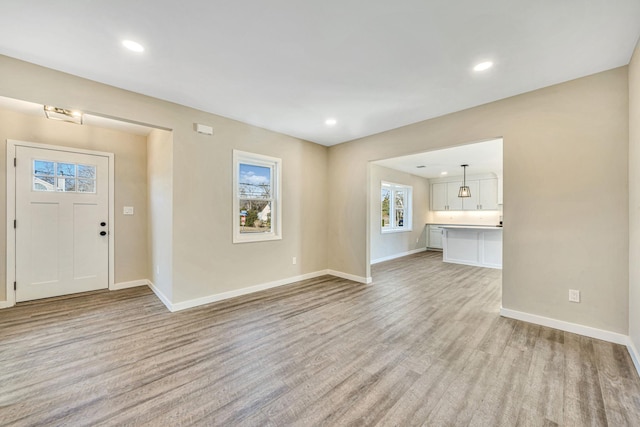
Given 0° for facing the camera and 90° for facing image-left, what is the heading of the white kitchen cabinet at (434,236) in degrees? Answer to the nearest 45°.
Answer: approximately 0°

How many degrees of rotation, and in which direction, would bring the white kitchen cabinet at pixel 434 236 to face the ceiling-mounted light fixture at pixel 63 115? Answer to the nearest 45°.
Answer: approximately 45° to its right

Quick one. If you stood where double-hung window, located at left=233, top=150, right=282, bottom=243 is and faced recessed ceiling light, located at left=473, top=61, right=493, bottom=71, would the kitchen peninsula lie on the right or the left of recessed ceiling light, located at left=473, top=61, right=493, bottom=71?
left

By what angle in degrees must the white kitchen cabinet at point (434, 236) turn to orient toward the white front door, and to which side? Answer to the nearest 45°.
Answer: approximately 45° to its right

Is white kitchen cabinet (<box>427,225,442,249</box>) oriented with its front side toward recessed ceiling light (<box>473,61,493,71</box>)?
yes

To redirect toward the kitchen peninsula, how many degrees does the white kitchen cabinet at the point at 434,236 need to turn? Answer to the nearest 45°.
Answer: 0° — it already faces it

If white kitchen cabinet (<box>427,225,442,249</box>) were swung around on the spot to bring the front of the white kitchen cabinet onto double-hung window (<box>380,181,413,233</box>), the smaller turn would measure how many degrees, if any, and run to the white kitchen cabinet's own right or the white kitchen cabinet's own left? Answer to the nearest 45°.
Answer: approximately 45° to the white kitchen cabinet's own right
